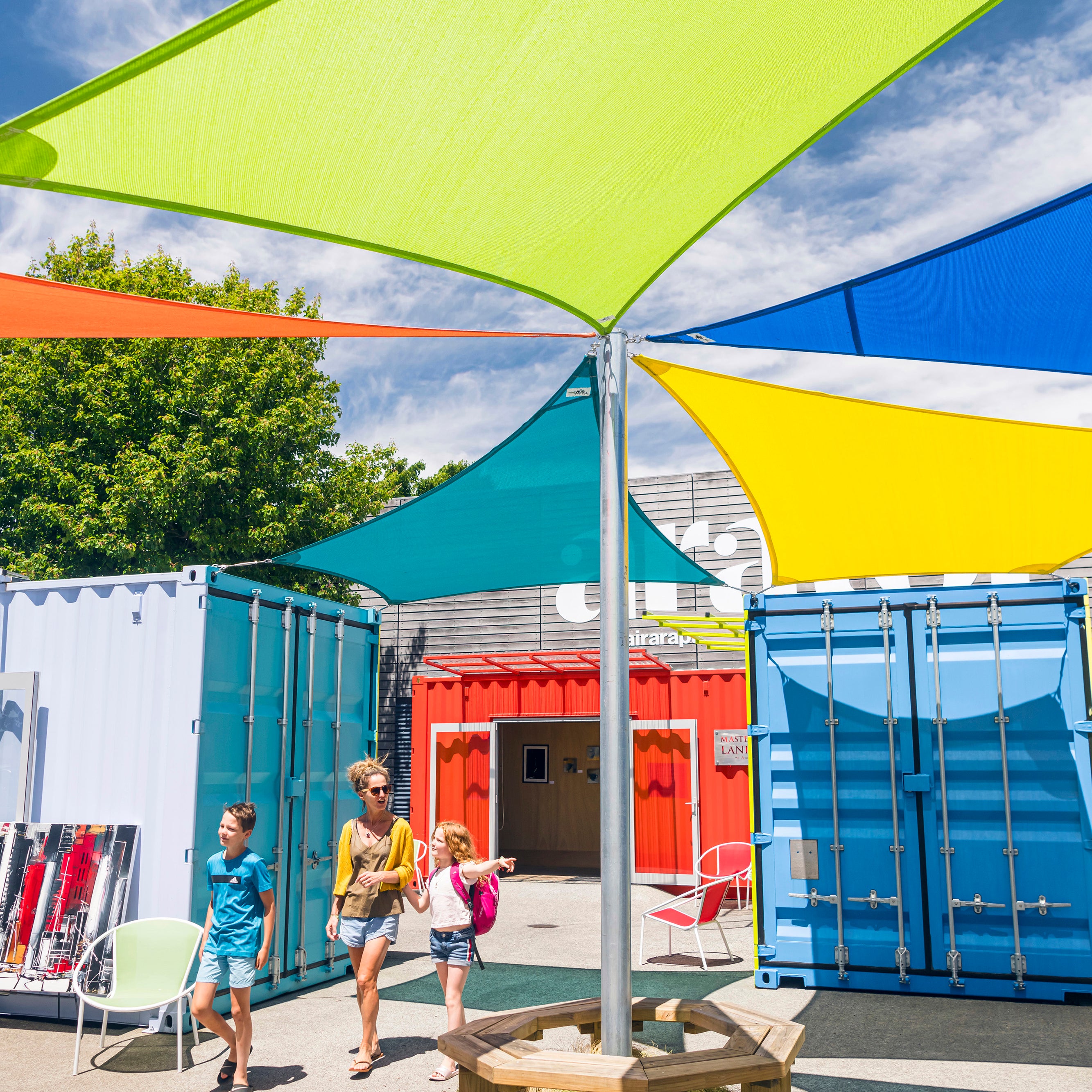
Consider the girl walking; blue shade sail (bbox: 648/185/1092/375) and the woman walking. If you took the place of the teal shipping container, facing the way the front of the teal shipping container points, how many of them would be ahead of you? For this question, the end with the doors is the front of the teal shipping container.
3

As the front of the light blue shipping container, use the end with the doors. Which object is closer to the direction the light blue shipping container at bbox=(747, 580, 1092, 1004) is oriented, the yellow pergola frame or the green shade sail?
the green shade sail

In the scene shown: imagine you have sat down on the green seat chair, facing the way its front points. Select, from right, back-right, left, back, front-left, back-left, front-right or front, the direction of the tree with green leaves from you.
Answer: back-right

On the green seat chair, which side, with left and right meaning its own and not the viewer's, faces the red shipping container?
back

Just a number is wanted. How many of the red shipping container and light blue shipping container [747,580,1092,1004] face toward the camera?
2

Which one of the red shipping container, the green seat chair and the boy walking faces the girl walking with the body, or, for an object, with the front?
the red shipping container

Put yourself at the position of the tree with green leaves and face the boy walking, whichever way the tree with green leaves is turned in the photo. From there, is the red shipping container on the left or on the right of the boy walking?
left

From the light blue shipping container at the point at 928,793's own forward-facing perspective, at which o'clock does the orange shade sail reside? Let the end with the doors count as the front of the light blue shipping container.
The orange shade sail is roughly at 1 o'clock from the light blue shipping container.

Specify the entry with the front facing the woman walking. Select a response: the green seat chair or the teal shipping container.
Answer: the teal shipping container
